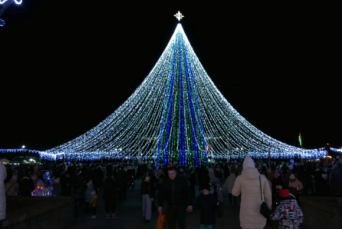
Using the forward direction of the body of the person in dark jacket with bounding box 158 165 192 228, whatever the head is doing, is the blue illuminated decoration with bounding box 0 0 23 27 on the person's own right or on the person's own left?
on the person's own right

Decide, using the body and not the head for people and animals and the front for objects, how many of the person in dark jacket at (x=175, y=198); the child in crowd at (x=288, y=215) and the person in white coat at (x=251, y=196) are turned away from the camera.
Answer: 2

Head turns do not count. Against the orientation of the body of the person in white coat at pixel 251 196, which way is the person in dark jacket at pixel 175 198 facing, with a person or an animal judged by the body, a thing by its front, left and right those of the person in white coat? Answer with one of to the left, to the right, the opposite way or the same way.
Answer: the opposite way

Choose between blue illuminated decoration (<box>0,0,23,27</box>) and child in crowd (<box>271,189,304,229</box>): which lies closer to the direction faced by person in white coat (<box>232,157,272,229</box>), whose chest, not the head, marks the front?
the blue illuminated decoration

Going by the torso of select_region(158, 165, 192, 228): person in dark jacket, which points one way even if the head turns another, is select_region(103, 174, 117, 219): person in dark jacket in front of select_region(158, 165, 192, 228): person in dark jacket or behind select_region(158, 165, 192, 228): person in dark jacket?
behind

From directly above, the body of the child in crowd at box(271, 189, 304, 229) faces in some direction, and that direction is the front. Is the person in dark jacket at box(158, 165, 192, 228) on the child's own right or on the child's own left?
on the child's own left

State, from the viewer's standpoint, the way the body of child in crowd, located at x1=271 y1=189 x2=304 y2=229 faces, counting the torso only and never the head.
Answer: away from the camera

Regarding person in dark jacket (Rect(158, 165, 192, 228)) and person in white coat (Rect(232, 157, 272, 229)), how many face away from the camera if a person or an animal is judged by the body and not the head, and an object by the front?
1

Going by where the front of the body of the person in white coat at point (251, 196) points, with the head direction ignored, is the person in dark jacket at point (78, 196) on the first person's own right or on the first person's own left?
on the first person's own left

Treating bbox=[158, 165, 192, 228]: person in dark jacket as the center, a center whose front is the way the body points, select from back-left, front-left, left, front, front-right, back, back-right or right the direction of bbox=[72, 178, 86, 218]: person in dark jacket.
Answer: back-right

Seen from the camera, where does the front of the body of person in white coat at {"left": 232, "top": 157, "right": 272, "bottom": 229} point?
away from the camera

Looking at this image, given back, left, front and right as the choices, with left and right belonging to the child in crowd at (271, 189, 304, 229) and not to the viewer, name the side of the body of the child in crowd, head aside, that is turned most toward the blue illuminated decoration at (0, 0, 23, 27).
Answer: left
